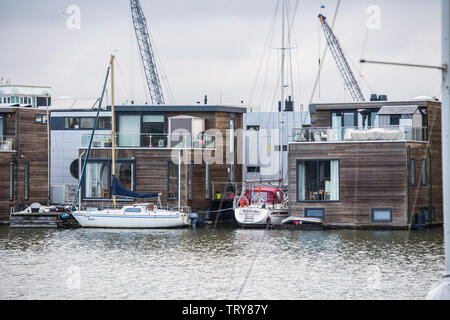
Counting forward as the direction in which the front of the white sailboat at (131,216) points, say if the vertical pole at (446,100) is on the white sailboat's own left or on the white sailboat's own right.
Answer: on the white sailboat's own left

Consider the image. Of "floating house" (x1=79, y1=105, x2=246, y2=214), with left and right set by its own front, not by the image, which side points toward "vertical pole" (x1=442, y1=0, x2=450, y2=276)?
front

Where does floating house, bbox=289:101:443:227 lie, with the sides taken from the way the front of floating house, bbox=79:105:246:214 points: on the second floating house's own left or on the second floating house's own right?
on the second floating house's own left

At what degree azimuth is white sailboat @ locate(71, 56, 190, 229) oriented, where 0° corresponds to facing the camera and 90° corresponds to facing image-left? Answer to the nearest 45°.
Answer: approximately 90°

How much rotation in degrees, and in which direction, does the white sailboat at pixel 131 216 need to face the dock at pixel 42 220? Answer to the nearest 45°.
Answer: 0° — it already faces it

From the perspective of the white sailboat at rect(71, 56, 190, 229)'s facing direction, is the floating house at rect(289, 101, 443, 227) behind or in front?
behind

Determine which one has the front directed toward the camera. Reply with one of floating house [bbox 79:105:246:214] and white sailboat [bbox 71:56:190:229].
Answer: the floating house

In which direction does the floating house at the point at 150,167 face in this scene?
toward the camera

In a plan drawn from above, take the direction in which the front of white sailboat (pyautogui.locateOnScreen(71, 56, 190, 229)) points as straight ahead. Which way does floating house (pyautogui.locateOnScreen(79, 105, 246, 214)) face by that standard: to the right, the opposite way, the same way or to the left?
to the left
